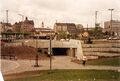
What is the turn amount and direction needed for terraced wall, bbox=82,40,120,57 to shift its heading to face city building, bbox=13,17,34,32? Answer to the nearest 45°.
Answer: approximately 90° to its right

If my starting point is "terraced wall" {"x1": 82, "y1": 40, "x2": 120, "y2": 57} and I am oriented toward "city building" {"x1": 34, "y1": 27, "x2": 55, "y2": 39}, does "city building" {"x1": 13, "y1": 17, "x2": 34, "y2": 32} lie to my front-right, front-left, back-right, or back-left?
front-left

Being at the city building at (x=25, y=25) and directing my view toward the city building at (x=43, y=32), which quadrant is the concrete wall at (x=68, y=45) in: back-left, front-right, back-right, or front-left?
front-right

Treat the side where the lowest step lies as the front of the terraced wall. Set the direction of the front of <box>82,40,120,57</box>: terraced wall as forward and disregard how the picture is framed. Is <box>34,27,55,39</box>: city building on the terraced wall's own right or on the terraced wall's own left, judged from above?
on the terraced wall's own right
